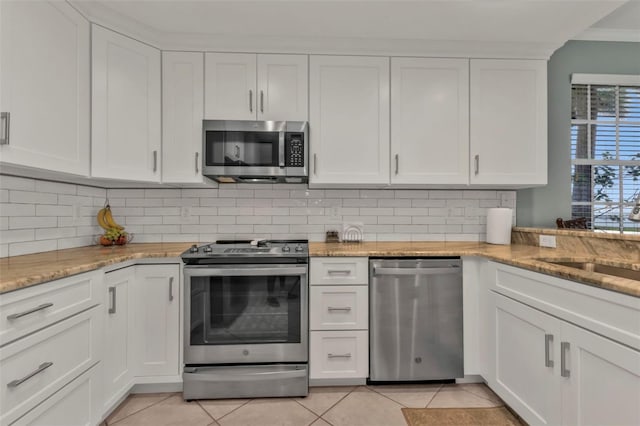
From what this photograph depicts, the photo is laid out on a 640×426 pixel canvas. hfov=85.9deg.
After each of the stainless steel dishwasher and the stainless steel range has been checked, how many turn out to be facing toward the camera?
2

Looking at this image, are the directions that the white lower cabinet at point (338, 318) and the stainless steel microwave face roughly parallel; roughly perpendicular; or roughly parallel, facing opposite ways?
roughly parallel

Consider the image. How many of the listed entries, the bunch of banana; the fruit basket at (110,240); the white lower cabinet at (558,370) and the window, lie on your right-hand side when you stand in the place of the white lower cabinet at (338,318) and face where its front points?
2

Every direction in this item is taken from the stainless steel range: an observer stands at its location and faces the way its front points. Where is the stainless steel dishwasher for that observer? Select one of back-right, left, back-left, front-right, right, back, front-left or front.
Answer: left

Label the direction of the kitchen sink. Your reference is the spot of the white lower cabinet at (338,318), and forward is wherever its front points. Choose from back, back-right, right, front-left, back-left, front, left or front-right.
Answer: left

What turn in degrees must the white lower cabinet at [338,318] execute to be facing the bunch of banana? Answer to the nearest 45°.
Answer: approximately 90° to its right

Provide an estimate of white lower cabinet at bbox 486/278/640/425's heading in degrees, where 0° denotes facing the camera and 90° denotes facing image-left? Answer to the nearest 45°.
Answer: approximately 45°

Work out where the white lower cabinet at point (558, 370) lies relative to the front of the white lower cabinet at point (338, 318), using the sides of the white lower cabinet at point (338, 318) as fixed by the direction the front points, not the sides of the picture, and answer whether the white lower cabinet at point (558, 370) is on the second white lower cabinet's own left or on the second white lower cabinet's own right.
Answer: on the second white lower cabinet's own left

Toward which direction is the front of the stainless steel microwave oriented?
toward the camera

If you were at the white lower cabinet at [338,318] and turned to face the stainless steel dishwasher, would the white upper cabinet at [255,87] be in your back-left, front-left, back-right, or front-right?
back-left
